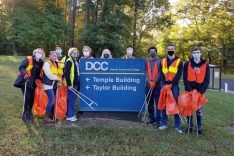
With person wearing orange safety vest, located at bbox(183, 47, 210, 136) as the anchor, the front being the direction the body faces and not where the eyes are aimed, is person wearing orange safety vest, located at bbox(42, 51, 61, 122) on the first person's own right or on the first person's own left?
on the first person's own right

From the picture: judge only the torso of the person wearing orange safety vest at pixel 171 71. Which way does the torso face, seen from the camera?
toward the camera

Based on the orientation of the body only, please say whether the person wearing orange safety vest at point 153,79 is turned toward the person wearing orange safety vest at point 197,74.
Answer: no

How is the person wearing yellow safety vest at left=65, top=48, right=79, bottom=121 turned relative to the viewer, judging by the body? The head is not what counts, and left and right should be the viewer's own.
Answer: facing the viewer and to the right of the viewer

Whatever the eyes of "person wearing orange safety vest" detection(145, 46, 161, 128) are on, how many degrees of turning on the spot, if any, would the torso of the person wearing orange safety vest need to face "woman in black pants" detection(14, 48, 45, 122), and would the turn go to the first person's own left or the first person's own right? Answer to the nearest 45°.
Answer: approximately 90° to the first person's own right

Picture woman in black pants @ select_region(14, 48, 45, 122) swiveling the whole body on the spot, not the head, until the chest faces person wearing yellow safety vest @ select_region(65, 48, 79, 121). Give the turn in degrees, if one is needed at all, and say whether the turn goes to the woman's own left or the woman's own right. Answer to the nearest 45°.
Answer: approximately 45° to the woman's own left

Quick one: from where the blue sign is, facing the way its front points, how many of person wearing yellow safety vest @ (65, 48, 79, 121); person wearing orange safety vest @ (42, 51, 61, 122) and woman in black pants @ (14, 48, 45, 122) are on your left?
0

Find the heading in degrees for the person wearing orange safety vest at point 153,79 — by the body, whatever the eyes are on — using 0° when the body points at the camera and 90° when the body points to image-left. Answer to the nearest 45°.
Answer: approximately 0°

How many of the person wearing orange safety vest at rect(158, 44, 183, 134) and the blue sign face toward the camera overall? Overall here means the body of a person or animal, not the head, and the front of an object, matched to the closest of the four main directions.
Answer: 2

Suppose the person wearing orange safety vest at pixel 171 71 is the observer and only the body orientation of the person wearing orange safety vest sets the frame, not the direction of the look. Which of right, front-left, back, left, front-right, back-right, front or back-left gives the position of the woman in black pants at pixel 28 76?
right

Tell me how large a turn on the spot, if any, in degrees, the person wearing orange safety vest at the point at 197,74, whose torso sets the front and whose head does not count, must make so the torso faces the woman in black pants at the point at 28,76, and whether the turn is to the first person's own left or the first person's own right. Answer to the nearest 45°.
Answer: approximately 90° to the first person's own right

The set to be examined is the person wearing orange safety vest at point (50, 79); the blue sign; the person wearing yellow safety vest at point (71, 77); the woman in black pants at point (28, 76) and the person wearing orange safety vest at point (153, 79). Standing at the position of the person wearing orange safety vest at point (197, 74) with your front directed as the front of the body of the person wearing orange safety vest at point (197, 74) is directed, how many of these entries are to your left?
0

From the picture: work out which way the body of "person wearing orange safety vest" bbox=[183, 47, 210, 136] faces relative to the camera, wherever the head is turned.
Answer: toward the camera

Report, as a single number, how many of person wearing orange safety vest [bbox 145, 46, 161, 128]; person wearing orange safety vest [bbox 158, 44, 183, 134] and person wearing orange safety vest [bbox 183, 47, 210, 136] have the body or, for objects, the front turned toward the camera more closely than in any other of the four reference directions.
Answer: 3

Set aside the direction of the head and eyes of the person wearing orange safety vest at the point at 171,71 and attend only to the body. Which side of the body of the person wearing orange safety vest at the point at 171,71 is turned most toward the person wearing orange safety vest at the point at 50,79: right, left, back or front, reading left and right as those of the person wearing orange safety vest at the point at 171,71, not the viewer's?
right

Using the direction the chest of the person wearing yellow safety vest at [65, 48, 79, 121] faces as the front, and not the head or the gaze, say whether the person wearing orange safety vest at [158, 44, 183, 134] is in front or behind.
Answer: in front

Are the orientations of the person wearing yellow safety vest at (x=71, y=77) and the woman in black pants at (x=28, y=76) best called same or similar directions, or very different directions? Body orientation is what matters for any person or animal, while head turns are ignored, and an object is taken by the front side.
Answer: same or similar directions

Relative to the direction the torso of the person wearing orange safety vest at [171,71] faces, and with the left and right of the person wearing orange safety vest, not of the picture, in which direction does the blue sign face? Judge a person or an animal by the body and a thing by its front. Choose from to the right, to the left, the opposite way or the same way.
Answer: the same way

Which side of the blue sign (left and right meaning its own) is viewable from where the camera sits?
front

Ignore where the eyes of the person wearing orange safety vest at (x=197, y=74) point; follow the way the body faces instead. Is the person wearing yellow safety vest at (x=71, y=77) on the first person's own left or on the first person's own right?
on the first person's own right
